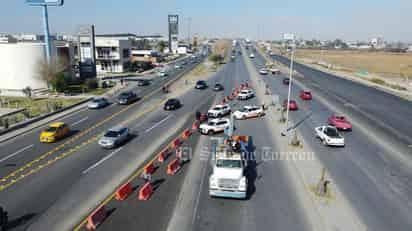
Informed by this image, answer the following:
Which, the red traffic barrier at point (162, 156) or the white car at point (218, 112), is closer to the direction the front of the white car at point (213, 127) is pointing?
the red traffic barrier

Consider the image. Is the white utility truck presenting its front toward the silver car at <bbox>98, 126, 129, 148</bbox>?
no

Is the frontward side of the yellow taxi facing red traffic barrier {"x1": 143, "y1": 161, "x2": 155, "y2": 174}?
no

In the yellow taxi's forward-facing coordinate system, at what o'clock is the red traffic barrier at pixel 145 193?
The red traffic barrier is roughly at 10 o'clock from the yellow taxi.

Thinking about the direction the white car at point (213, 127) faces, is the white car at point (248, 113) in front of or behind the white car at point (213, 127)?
behind

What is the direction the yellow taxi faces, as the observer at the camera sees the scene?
facing the viewer and to the left of the viewer

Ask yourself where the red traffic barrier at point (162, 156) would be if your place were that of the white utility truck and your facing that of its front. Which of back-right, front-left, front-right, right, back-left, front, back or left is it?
back-right

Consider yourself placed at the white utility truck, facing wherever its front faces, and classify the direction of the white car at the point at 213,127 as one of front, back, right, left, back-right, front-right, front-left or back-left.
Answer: back

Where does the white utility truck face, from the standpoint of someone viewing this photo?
facing the viewer

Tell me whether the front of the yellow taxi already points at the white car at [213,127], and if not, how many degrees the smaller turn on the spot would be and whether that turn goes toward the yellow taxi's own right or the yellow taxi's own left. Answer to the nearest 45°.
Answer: approximately 135° to the yellow taxi's own left

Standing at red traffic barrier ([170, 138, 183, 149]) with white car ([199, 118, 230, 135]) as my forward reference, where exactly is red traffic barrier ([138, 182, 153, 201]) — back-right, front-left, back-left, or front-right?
back-right

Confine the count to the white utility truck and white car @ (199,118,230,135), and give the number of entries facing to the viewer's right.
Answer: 0

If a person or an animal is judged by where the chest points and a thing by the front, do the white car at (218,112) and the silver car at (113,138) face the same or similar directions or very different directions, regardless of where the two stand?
same or similar directions

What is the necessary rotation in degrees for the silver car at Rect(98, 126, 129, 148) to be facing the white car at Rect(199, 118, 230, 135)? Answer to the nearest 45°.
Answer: approximately 135° to its left

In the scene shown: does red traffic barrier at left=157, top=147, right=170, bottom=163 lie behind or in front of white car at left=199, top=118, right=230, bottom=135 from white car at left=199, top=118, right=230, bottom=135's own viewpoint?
in front
